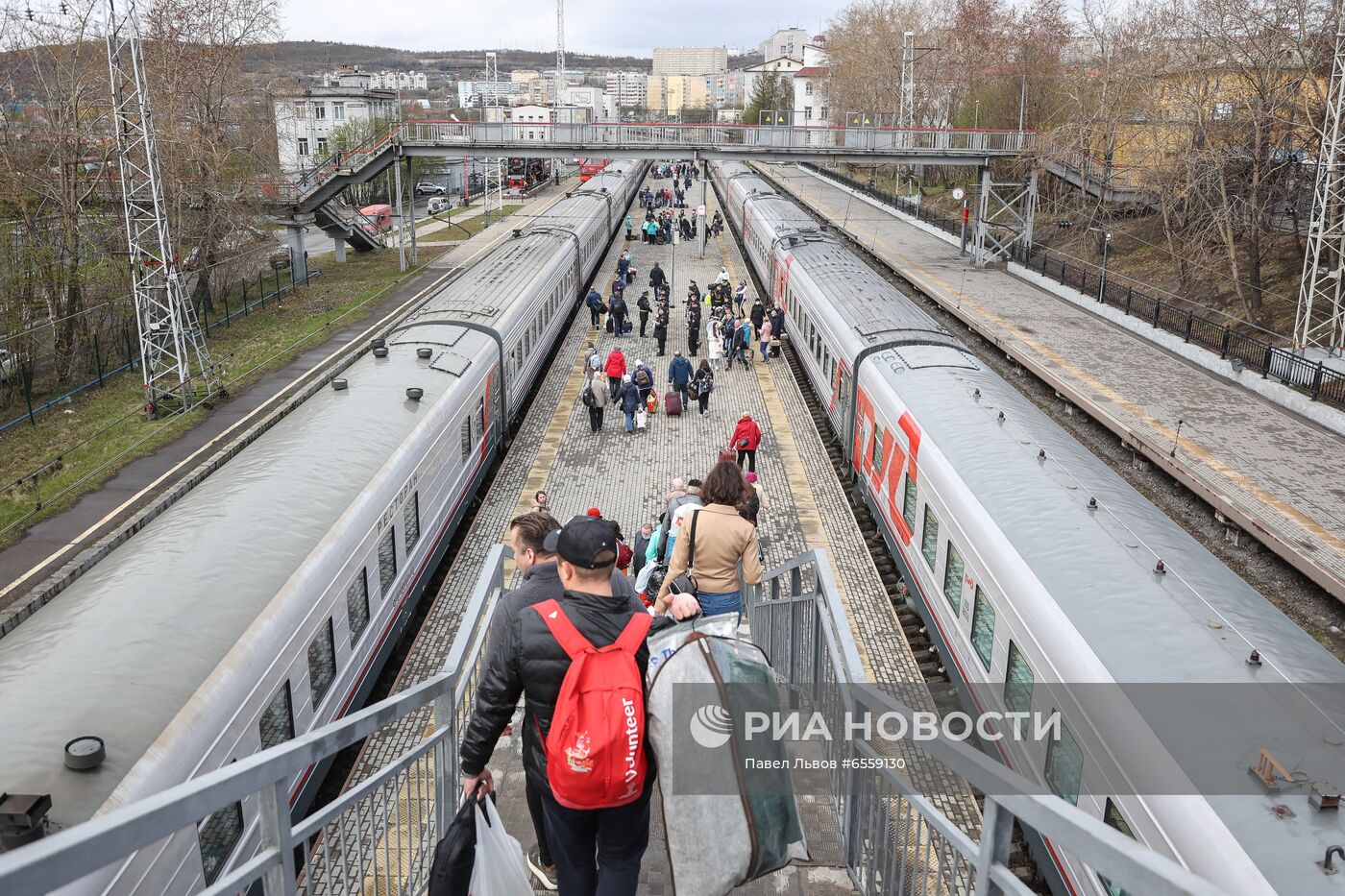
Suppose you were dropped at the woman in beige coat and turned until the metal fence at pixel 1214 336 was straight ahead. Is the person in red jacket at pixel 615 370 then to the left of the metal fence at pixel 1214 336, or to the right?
left

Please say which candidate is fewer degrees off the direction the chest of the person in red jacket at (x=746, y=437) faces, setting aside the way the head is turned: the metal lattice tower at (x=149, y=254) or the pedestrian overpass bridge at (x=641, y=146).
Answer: the pedestrian overpass bridge

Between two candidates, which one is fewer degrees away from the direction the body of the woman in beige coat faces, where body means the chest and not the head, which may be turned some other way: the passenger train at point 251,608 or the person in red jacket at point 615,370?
the person in red jacket

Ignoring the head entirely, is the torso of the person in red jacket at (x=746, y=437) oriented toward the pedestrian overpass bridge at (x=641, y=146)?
yes

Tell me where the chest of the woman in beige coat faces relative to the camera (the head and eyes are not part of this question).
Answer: away from the camera

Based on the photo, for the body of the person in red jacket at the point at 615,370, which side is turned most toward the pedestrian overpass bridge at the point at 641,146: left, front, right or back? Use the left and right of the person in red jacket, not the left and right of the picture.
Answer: front

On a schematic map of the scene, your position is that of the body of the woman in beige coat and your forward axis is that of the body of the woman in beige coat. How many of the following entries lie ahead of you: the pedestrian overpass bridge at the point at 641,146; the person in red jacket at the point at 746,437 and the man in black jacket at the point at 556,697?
2

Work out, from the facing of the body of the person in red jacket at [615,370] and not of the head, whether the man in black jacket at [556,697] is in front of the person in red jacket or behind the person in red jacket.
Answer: behind

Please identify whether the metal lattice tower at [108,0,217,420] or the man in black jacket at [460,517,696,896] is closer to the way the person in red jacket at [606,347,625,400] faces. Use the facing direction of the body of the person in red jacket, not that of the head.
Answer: the metal lattice tower

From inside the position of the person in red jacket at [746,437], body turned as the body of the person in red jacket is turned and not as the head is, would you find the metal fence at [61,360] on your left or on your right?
on your left

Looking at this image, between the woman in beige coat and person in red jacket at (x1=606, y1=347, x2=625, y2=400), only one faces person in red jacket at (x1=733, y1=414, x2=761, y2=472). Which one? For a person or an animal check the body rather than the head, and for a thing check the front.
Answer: the woman in beige coat

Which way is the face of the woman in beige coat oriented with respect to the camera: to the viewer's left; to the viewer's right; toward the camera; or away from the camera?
away from the camera

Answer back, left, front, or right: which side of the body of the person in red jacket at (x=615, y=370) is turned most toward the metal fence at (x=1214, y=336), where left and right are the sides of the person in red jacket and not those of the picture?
right

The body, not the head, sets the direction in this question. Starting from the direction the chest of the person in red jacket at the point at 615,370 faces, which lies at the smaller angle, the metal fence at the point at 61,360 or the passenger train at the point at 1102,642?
the metal fence
